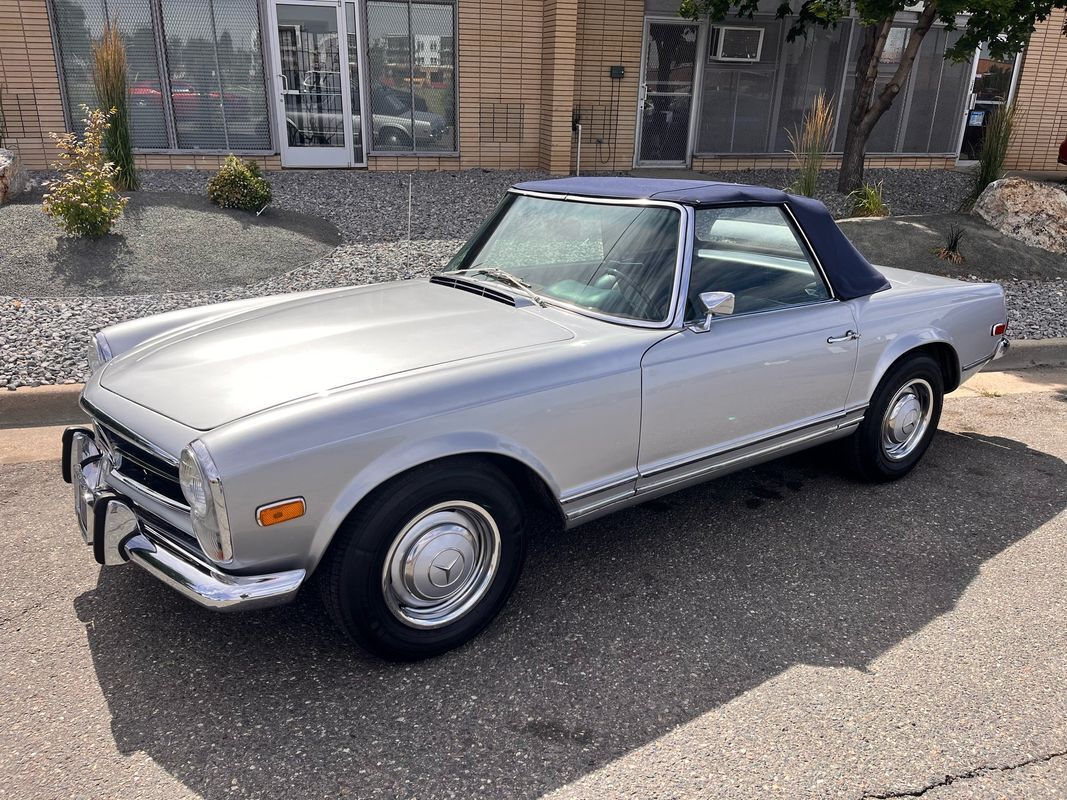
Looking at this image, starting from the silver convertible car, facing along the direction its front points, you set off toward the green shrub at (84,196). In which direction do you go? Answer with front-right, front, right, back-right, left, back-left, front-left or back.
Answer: right

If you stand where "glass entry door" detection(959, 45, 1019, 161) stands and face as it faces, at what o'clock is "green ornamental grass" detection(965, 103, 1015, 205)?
The green ornamental grass is roughly at 12 o'clock from the glass entry door.

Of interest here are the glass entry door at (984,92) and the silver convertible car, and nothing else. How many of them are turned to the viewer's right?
0

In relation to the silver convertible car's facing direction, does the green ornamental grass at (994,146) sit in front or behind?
behind

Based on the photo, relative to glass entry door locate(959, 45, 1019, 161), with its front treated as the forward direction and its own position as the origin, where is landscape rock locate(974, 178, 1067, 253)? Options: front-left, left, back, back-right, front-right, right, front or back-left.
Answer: front

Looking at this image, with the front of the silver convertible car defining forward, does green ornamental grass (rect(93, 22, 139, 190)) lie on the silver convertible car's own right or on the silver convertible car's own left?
on the silver convertible car's own right

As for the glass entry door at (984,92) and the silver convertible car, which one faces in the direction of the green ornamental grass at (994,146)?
the glass entry door

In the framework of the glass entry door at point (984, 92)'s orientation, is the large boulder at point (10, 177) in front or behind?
in front

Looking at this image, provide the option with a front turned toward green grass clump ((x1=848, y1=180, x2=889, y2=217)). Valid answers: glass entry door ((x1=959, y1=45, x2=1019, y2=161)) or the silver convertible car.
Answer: the glass entry door

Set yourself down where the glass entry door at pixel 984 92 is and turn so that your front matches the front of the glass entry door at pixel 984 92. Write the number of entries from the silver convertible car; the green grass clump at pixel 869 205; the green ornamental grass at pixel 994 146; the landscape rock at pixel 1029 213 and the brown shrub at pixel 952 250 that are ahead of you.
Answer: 5

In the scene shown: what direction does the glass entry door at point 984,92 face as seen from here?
toward the camera

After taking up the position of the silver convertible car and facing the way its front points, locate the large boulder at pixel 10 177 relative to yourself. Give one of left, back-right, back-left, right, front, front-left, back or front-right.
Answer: right

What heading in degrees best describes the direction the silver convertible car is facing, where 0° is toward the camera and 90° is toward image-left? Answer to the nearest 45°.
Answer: approximately 45°

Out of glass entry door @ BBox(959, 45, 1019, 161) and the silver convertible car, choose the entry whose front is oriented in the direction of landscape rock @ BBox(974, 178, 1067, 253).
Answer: the glass entry door

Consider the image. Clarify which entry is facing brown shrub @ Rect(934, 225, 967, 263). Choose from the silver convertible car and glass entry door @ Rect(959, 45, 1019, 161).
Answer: the glass entry door

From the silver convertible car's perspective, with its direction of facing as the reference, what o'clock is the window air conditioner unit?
The window air conditioner unit is roughly at 5 o'clock from the silver convertible car.

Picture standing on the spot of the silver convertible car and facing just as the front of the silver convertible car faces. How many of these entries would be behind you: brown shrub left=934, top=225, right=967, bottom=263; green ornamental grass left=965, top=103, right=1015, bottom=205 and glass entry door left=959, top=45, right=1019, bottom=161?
3

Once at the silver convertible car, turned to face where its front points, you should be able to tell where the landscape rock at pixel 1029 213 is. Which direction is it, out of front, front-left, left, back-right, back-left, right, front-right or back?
back
